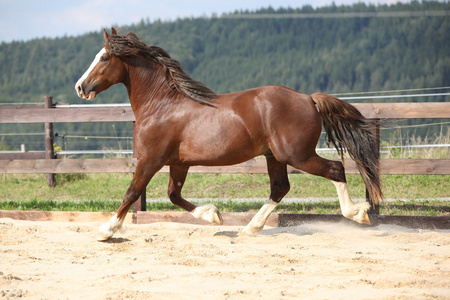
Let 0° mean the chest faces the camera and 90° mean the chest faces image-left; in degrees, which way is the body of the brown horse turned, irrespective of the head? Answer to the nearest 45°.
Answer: approximately 90°
